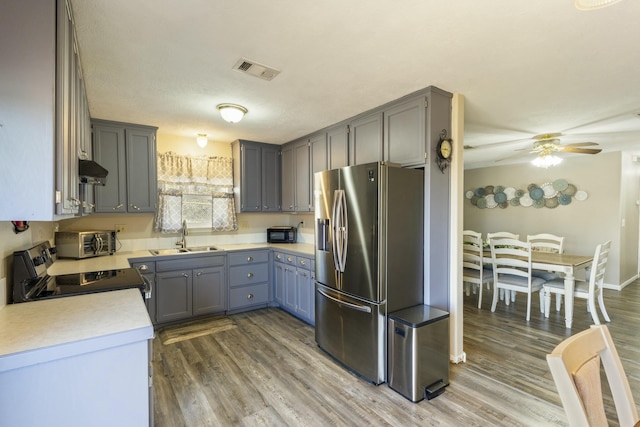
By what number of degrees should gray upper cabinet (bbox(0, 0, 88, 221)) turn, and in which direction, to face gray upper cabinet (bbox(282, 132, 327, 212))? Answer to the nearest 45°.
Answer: approximately 45° to its left

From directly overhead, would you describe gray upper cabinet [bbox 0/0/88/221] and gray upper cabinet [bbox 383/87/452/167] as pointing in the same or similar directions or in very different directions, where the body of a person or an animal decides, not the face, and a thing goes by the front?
very different directions

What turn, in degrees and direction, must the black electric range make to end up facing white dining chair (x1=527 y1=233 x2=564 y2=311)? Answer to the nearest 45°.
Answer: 0° — it already faces it

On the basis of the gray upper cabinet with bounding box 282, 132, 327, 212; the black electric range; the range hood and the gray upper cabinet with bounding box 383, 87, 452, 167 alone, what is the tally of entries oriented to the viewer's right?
2

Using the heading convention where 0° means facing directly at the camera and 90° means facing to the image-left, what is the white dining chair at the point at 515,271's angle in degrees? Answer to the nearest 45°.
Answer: approximately 225°

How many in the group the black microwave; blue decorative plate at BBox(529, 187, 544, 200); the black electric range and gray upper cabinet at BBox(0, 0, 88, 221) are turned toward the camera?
2

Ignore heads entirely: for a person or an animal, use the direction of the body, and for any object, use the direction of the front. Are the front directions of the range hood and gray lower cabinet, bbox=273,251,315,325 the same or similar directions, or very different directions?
very different directions

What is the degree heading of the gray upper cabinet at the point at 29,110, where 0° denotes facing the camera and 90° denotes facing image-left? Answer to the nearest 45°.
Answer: approximately 270°
